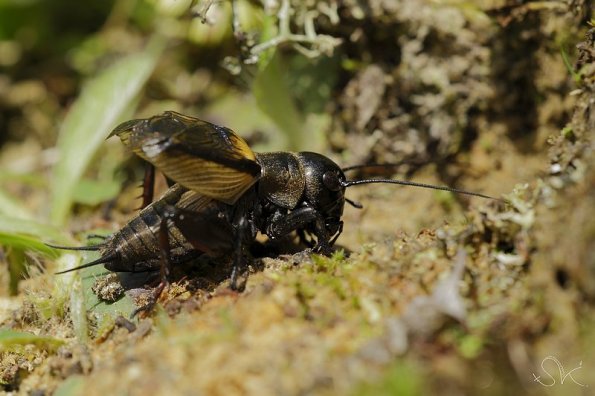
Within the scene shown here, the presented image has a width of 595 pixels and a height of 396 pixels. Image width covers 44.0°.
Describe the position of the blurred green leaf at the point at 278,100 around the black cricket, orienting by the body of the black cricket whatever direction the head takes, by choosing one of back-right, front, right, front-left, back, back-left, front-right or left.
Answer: left

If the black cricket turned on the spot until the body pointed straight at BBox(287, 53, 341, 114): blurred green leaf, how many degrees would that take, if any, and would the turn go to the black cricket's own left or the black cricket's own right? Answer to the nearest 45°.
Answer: approximately 90° to the black cricket's own left

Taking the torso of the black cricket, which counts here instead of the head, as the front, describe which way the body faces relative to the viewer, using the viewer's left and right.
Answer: facing to the right of the viewer

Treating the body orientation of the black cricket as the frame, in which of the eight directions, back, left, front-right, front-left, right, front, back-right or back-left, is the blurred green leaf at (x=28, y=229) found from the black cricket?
back-left

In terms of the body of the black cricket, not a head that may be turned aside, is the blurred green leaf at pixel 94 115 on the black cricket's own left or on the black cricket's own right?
on the black cricket's own left

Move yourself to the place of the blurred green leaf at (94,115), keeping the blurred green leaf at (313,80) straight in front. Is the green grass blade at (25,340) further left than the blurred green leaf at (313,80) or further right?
right
